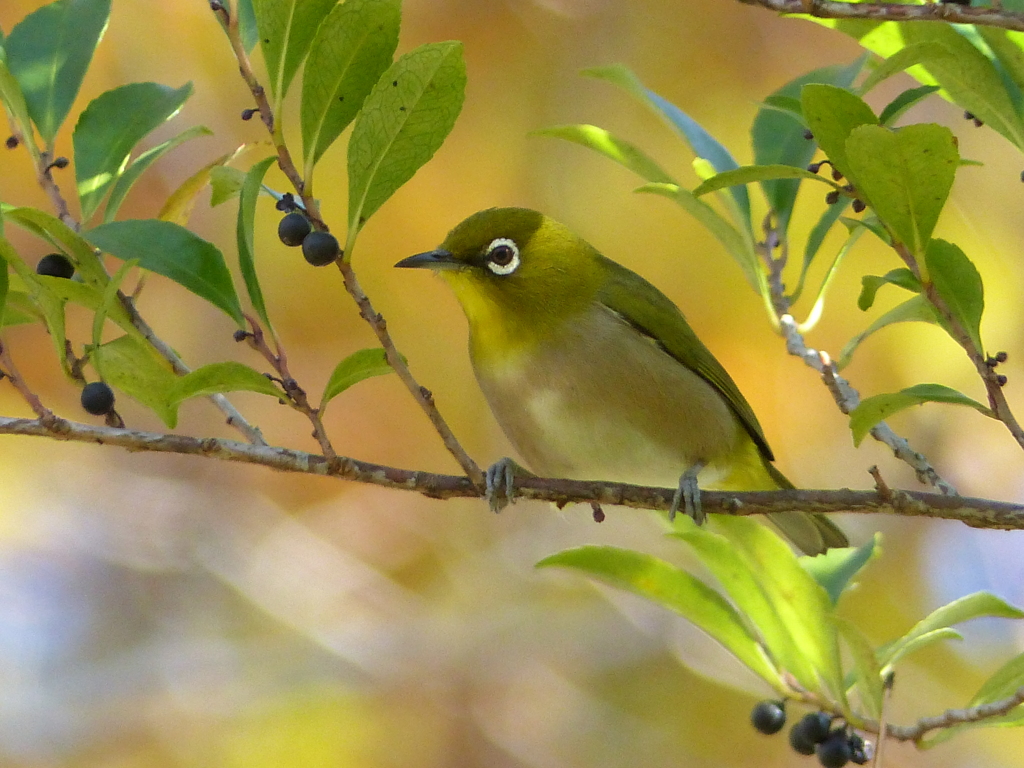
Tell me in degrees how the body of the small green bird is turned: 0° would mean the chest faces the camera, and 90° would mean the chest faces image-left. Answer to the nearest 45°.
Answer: approximately 90°

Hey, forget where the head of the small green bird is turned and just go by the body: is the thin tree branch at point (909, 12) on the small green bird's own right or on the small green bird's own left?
on the small green bird's own left

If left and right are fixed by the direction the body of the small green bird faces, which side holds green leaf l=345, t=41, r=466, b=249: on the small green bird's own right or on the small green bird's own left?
on the small green bird's own right

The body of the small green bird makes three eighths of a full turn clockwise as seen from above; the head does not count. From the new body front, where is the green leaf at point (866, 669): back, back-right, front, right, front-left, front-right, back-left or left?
right

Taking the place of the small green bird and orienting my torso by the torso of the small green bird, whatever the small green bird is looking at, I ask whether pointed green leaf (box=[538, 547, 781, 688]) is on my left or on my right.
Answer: on my left

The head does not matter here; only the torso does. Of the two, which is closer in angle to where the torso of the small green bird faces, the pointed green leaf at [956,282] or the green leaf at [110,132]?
the green leaf
